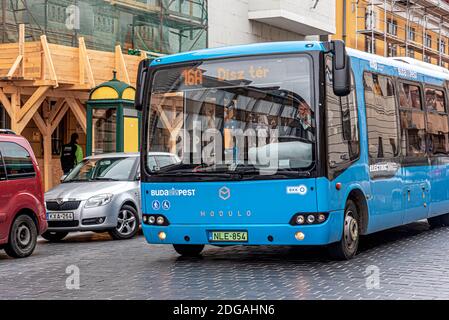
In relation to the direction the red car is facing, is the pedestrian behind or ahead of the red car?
behind

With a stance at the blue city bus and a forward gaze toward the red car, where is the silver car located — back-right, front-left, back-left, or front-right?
front-right

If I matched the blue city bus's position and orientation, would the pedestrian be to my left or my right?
on my right

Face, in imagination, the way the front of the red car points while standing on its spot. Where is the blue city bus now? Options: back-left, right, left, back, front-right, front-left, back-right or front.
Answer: left

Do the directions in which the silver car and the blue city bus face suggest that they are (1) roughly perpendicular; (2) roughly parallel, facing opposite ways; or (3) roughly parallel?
roughly parallel

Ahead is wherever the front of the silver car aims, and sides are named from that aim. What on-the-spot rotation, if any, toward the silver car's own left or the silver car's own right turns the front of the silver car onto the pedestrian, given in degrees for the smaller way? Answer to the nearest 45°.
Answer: approximately 135° to the silver car's own right

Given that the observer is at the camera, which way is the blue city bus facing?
facing the viewer and to the left of the viewer

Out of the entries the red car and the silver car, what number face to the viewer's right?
0

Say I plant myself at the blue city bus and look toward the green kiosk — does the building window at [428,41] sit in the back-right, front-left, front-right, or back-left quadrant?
front-right

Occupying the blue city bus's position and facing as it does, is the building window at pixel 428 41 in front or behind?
behind

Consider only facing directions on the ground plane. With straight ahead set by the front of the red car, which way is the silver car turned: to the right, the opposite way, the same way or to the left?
the same way

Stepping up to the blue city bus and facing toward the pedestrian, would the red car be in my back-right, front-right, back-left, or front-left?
front-left

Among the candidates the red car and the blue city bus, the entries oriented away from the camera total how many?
0

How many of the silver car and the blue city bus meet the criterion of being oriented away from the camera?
0

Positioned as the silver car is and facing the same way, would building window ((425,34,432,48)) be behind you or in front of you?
behind

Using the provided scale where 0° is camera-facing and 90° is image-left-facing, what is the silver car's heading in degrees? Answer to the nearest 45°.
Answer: approximately 45°
